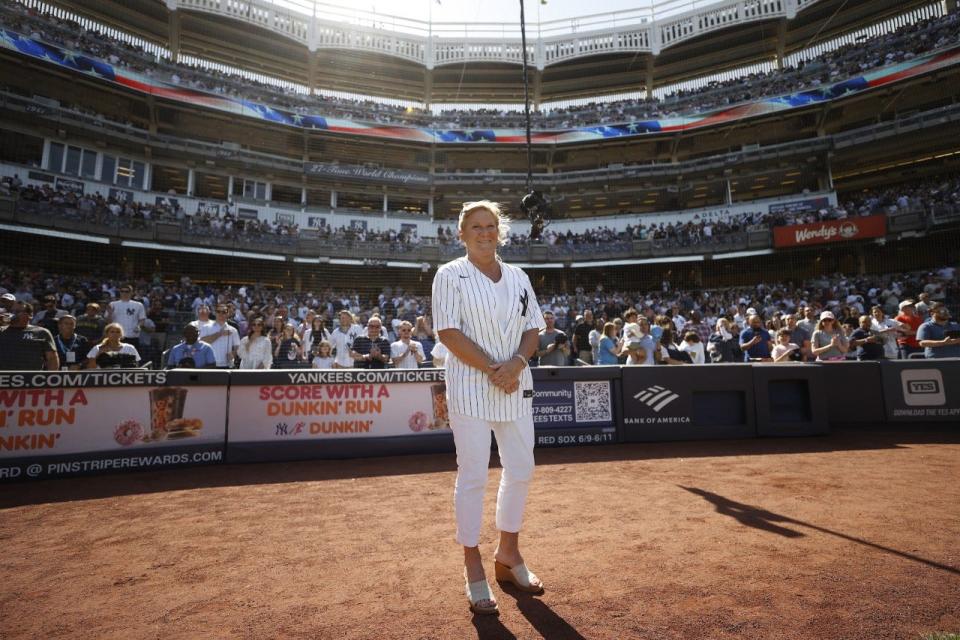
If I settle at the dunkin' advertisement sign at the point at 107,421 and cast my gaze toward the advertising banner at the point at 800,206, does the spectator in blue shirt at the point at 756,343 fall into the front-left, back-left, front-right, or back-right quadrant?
front-right

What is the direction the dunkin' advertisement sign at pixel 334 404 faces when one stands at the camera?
facing the viewer

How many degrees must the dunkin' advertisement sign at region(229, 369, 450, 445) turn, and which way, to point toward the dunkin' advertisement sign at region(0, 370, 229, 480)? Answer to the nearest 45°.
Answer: approximately 90° to its right

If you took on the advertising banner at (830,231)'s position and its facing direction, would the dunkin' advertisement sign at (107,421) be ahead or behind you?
ahead

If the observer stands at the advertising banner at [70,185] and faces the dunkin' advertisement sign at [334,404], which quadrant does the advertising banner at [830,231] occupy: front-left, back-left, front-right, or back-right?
front-left

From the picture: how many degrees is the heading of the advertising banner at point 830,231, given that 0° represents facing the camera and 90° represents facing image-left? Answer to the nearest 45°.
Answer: approximately 45°

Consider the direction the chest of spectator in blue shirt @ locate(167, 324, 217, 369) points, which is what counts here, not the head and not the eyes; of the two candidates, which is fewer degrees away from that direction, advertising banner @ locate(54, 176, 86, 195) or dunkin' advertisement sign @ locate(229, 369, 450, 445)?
the dunkin' advertisement sign

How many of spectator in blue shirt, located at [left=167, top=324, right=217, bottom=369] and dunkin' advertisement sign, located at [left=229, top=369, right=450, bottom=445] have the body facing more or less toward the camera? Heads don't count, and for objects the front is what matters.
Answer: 2

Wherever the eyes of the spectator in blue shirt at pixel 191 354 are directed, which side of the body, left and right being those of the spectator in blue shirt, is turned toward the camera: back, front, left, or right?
front

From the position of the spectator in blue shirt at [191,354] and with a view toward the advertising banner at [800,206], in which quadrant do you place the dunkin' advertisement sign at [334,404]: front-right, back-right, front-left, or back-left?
front-right

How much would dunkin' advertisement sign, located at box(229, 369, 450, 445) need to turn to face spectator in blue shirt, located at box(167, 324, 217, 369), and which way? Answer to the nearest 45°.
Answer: approximately 135° to its right

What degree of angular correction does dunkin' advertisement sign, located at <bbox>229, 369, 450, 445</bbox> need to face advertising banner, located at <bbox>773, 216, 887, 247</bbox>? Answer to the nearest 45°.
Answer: approximately 135° to its left

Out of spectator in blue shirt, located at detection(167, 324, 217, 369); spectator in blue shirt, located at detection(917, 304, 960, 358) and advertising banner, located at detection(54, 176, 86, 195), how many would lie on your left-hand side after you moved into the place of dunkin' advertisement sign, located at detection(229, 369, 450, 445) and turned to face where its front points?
1
